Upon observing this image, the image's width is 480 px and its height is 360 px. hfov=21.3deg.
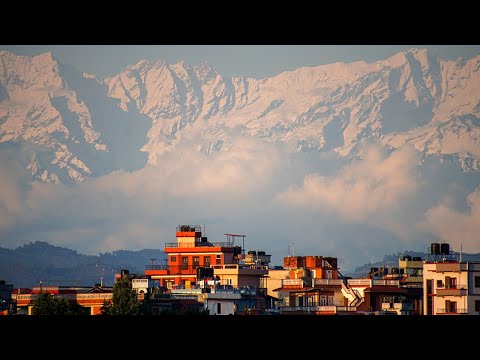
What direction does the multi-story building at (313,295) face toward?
toward the camera

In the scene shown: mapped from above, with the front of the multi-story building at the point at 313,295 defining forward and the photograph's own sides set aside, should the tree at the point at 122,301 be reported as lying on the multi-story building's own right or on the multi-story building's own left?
on the multi-story building's own right

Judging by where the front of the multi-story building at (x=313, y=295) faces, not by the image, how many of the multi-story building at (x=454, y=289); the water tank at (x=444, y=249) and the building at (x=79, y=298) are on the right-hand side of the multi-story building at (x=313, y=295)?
1

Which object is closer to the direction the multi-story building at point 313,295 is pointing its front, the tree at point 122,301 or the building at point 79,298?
the tree

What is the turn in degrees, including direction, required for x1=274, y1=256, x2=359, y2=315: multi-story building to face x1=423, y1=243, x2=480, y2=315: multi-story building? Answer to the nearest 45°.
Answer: approximately 45° to its left

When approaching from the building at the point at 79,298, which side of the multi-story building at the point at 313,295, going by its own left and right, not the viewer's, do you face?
right

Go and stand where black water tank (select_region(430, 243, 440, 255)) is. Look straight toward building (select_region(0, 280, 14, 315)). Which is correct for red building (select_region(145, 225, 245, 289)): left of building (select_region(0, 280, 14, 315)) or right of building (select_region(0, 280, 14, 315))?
right

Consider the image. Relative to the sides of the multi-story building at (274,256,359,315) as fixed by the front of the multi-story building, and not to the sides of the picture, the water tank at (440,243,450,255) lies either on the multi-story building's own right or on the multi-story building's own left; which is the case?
on the multi-story building's own left

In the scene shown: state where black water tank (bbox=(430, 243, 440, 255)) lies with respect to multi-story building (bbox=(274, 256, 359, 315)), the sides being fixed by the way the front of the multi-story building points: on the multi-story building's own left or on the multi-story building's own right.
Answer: on the multi-story building's own left

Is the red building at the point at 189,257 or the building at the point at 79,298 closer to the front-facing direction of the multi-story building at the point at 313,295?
the building
